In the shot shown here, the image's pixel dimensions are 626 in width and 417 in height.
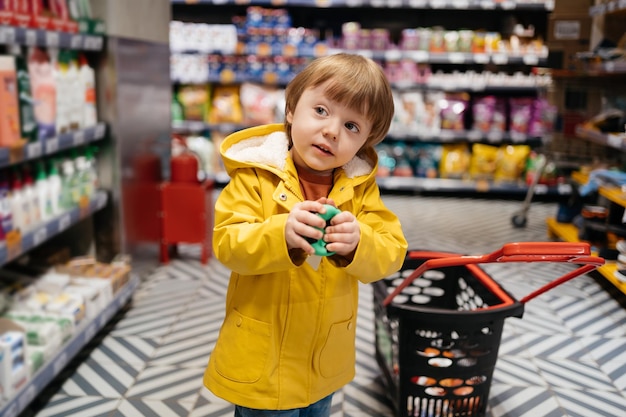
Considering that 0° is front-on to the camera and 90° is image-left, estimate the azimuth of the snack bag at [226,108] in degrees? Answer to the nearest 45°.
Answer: approximately 0°

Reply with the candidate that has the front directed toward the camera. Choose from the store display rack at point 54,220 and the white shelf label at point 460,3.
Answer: the white shelf label

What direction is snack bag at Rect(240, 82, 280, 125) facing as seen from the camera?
toward the camera

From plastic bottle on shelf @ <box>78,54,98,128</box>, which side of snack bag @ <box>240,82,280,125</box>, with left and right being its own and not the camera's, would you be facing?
front

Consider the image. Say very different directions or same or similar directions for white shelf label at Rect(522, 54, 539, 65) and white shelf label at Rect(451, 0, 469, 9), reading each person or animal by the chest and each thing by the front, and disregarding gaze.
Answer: same or similar directions

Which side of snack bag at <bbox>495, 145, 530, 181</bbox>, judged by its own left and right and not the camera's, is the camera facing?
front

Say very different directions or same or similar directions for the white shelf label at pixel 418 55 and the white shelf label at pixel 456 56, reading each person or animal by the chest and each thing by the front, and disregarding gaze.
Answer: same or similar directions

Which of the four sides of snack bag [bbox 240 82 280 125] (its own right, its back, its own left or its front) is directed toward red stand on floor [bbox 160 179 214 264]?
front

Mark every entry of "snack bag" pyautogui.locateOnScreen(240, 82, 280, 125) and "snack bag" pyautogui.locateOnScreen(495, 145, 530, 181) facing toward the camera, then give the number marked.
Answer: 2

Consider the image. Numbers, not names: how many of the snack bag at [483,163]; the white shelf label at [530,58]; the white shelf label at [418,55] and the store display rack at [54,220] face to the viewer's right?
1

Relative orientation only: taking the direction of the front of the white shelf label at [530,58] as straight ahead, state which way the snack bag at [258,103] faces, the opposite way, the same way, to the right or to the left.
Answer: the same way

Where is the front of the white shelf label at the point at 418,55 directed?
toward the camera

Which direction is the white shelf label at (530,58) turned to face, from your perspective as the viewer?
facing the viewer

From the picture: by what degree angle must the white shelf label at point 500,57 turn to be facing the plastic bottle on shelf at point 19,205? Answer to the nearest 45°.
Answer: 0° — it already faces it

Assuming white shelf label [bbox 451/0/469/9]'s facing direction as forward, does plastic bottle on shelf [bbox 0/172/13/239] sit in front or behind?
in front

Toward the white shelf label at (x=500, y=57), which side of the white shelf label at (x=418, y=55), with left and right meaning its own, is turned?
left

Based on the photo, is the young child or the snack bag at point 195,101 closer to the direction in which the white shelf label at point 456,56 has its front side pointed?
the young child

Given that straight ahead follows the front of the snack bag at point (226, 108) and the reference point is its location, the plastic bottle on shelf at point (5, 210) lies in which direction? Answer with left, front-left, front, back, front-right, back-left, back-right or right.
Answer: front
